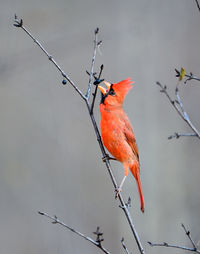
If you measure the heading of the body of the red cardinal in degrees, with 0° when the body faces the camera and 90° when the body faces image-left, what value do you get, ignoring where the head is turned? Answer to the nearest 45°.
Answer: approximately 90°
